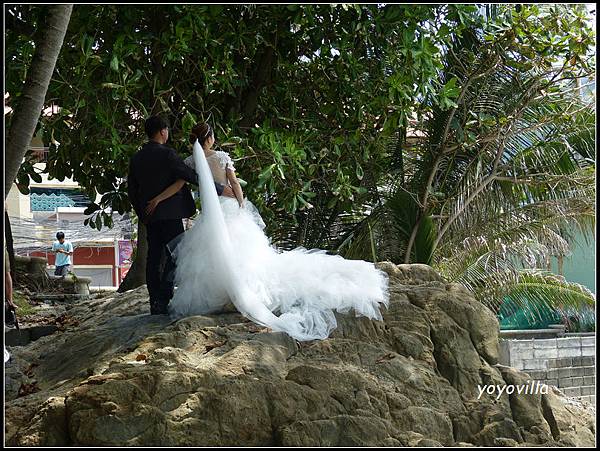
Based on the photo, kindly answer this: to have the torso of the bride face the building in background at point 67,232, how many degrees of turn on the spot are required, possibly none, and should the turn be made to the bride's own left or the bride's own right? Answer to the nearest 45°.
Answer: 0° — they already face it

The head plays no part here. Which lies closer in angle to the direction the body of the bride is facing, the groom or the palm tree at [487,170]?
the palm tree

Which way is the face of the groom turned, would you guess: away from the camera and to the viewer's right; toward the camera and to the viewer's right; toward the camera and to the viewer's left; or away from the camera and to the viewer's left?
away from the camera and to the viewer's right

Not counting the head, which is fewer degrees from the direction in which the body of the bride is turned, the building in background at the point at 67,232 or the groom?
the building in background

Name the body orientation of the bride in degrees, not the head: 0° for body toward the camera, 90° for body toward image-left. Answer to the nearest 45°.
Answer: approximately 180°
